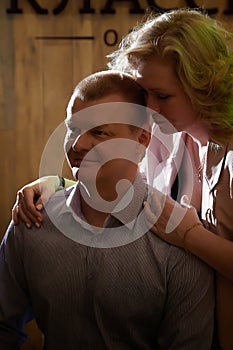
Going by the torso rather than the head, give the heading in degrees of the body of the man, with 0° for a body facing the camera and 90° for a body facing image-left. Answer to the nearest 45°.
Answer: approximately 45°

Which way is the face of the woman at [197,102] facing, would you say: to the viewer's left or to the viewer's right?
to the viewer's left
